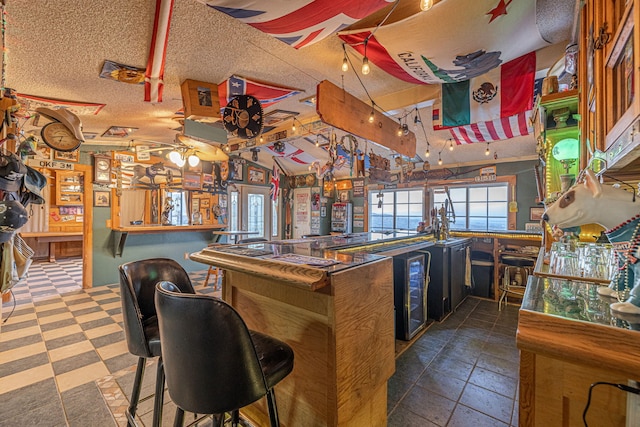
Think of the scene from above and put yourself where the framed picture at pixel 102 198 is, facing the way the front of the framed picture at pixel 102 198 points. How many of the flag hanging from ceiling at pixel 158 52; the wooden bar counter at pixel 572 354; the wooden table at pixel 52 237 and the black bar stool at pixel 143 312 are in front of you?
3

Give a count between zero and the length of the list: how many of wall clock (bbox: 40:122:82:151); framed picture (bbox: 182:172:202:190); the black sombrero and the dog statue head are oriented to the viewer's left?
1

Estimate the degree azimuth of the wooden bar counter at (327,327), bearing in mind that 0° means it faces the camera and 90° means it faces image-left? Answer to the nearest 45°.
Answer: approximately 45°

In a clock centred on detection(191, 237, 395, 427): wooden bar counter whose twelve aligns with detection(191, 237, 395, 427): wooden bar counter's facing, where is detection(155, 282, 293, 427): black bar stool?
The black bar stool is roughly at 12 o'clock from the wooden bar counter.

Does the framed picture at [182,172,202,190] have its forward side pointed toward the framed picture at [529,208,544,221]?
no

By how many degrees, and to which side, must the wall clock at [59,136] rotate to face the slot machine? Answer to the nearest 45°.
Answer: approximately 90° to its left

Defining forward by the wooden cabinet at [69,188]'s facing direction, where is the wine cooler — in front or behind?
in front

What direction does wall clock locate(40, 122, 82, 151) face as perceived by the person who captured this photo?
facing the viewer

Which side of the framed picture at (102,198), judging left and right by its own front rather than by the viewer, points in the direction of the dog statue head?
front

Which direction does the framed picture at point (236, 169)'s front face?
toward the camera

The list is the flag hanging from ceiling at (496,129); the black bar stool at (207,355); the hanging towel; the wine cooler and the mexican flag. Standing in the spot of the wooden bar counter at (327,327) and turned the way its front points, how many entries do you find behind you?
4

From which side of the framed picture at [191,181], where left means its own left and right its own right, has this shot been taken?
front

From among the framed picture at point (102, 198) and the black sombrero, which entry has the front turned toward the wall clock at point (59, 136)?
the framed picture

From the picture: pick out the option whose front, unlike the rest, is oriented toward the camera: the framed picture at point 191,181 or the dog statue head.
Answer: the framed picture

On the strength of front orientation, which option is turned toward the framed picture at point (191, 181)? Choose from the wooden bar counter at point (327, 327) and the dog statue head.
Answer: the dog statue head

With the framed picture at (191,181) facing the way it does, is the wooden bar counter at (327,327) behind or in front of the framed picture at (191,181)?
in front
